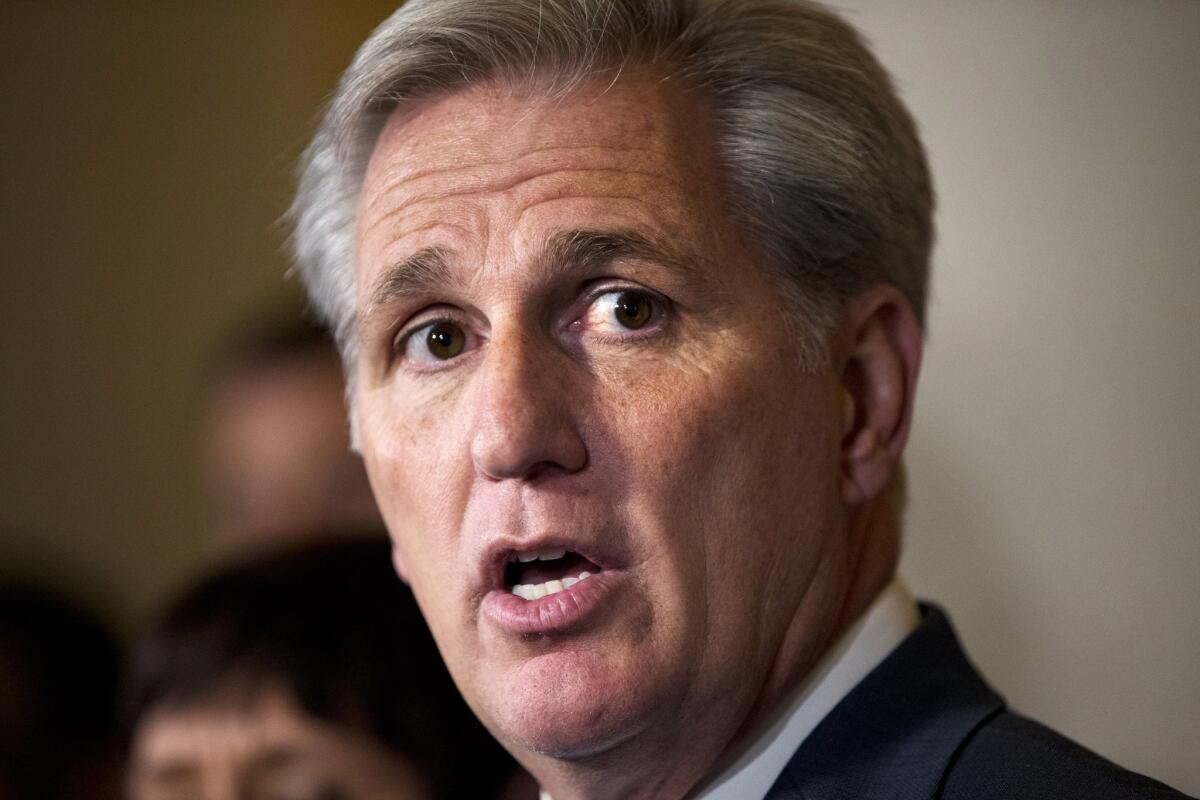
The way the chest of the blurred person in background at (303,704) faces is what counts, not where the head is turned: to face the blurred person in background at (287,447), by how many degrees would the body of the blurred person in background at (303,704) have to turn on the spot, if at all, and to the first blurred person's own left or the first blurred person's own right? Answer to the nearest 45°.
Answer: approximately 135° to the first blurred person's own right

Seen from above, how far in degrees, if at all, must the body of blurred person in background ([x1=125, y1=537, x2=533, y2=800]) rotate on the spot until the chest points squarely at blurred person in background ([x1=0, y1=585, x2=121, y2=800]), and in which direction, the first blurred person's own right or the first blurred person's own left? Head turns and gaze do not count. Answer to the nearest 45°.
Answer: approximately 90° to the first blurred person's own right

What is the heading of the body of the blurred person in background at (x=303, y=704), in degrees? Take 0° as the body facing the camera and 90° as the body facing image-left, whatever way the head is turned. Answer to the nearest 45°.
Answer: approximately 45°

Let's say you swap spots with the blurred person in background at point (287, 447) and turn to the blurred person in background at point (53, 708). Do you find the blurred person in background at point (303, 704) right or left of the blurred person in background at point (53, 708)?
left
